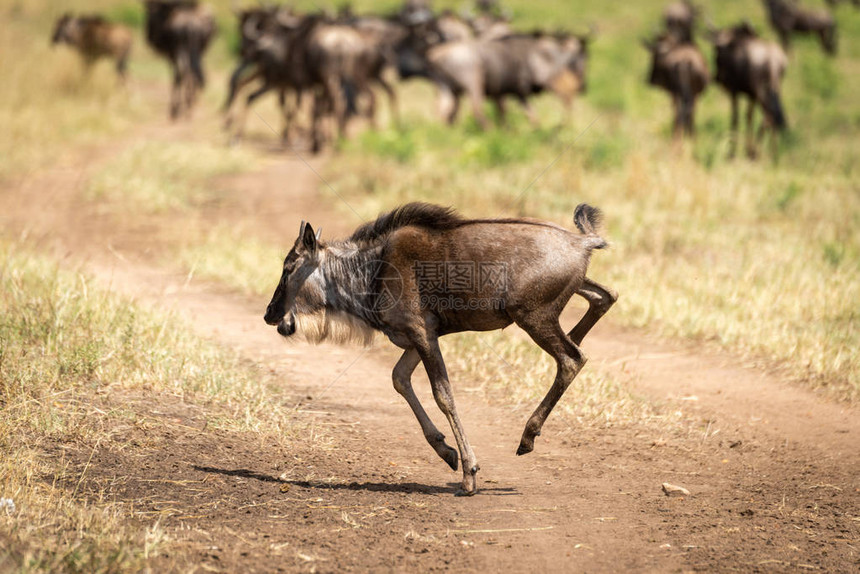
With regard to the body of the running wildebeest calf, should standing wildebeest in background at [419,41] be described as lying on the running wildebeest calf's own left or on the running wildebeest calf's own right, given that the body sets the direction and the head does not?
on the running wildebeest calf's own right

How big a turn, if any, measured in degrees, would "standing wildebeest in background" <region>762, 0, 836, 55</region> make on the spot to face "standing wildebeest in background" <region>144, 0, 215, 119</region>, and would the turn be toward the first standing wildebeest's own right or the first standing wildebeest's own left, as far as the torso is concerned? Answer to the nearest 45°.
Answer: approximately 45° to the first standing wildebeest's own left

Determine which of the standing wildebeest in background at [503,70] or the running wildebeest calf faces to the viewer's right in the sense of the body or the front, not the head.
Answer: the standing wildebeest in background

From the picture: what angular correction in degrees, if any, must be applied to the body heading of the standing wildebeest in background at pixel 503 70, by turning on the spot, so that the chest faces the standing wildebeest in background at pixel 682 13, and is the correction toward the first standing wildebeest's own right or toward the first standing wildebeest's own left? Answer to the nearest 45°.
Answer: approximately 90° to the first standing wildebeest's own left

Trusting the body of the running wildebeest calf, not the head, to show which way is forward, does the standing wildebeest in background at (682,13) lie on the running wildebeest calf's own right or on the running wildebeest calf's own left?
on the running wildebeest calf's own right

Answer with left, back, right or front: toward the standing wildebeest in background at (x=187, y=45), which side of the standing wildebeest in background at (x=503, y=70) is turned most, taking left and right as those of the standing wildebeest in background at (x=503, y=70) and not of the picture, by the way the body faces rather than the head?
back

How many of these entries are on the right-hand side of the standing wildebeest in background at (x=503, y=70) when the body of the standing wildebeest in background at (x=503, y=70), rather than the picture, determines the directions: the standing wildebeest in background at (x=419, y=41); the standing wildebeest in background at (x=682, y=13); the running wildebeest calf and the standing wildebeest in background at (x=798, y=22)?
1

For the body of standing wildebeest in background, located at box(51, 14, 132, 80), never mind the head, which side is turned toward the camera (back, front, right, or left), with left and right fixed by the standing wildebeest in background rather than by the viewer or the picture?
left

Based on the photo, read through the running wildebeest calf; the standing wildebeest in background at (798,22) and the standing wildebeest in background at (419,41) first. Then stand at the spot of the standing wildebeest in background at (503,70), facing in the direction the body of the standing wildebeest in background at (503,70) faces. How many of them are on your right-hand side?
1

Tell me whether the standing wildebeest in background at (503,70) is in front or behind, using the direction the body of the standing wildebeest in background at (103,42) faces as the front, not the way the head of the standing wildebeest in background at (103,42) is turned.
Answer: behind

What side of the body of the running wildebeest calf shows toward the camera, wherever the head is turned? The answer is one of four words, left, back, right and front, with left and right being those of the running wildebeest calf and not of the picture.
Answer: left

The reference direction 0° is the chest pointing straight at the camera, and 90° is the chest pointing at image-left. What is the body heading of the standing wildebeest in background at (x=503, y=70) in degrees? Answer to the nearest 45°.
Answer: approximately 270°
